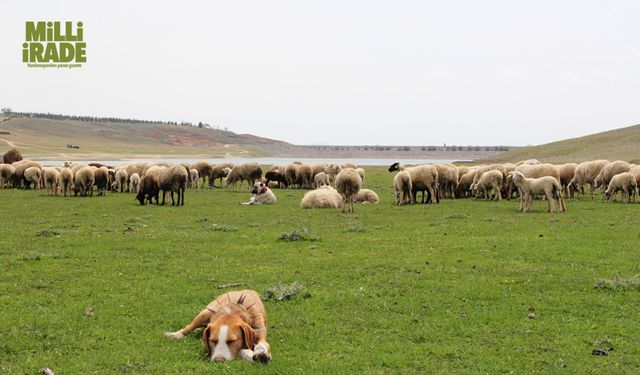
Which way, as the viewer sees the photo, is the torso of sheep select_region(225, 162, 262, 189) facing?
to the viewer's left

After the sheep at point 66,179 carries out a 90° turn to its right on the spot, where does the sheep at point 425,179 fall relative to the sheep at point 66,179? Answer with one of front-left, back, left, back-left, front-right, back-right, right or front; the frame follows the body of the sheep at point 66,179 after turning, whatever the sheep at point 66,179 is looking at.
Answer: front-right

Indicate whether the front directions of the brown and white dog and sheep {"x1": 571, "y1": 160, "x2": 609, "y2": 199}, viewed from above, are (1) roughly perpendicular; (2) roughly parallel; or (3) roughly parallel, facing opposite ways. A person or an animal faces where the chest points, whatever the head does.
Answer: roughly perpendicular

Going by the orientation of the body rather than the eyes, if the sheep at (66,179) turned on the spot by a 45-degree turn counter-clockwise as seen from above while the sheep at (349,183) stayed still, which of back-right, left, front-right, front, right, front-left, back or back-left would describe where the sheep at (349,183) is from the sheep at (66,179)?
back

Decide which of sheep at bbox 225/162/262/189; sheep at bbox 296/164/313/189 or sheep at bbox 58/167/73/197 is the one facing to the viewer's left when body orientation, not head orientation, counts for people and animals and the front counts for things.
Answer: sheep at bbox 225/162/262/189

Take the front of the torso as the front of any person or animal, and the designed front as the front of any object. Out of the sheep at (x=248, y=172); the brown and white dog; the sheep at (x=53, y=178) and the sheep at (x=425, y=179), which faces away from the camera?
the sheep at (x=53, y=178)

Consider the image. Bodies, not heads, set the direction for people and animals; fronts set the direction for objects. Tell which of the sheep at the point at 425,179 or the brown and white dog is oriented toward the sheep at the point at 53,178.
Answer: the sheep at the point at 425,179

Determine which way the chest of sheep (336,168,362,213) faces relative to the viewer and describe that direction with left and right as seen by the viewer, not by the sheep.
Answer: facing away from the viewer

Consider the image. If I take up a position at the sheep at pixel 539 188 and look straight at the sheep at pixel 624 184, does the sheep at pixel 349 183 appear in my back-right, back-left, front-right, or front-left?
back-left

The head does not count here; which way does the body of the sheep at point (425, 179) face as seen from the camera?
to the viewer's left
